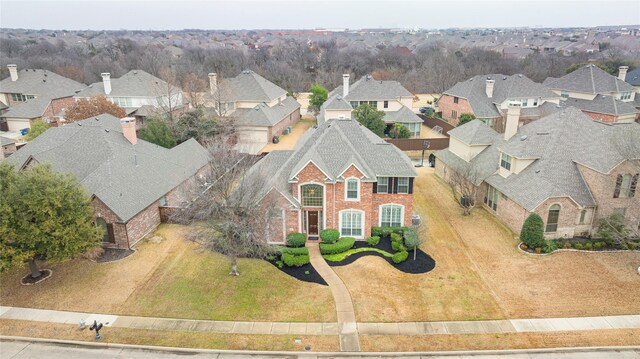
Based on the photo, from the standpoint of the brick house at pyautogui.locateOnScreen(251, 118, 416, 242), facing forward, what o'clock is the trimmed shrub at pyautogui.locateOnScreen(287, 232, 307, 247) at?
The trimmed shrub is roughly at 2 o'clock from the brick house.

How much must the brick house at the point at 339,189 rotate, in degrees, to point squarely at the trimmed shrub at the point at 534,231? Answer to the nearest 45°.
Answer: approximately 90° to its left

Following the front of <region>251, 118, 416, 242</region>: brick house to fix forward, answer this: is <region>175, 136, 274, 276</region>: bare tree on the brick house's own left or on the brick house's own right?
on the brick house's own right

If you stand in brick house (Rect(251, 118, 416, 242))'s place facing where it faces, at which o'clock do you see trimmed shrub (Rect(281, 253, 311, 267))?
The trimmed shrub is roughly at 1 o'clock from the brick house.

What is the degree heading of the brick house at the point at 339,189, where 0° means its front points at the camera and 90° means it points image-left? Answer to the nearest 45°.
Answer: approximately 0°

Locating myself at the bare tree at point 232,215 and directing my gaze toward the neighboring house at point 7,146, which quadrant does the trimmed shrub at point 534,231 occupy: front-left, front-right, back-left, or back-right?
back-right
